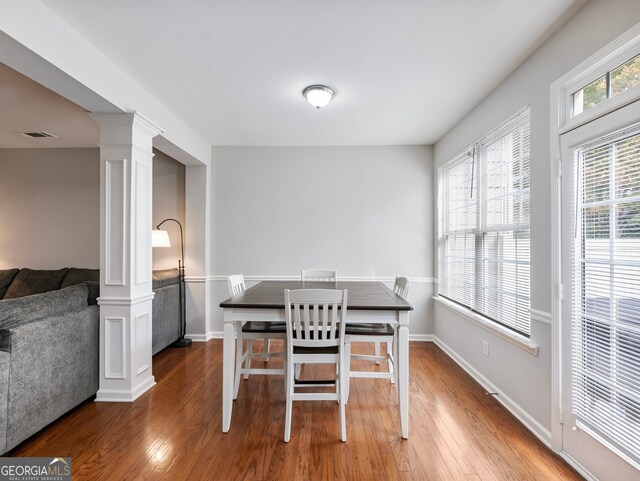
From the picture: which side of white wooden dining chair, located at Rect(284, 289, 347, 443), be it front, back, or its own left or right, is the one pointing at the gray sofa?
left

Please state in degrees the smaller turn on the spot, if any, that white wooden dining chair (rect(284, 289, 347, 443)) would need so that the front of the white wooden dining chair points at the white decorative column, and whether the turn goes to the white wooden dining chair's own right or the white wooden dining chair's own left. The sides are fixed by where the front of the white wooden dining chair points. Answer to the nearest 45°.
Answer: approximately 90° to the white wooden dining chair's own left

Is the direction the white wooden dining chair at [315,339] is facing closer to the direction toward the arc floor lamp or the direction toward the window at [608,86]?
the arc floor lamp

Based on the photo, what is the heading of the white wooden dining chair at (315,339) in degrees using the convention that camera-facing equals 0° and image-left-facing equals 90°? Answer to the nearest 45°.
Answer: approximately 180°

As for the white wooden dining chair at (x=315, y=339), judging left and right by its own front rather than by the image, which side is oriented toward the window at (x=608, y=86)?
right

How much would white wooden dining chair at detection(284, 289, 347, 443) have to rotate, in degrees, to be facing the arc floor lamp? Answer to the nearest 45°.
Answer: approximately 45° to its left
